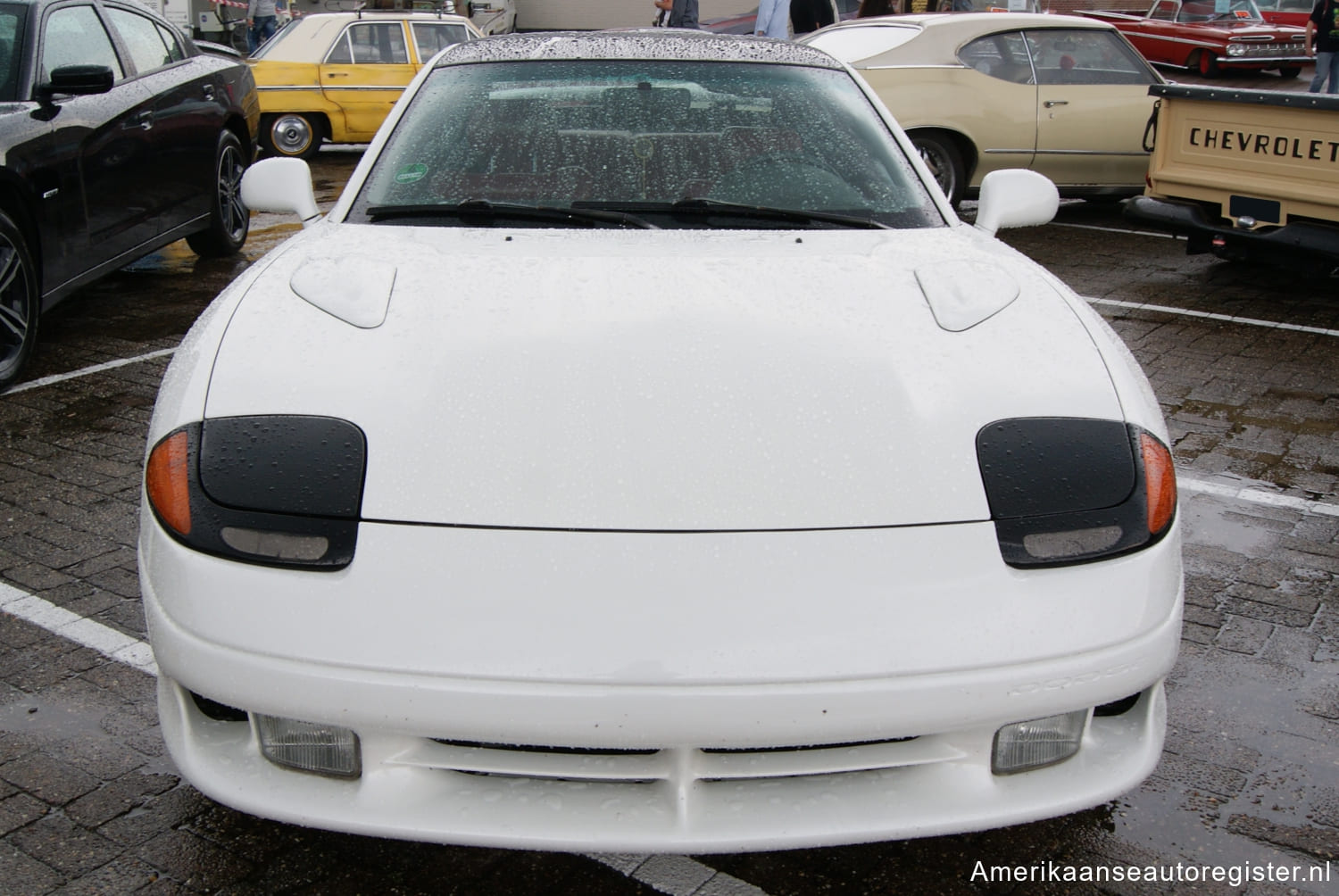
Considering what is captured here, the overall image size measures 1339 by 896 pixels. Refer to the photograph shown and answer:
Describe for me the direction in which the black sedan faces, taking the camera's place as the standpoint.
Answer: facing the viewer and to the left of the viewer

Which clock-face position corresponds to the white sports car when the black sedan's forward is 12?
The white sports car is roughly at 10 o'clock from the black sedan.

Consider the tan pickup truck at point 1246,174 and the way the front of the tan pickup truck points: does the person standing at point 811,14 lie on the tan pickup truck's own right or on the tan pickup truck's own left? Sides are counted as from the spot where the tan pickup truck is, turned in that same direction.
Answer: on the tan pickup truck's own left

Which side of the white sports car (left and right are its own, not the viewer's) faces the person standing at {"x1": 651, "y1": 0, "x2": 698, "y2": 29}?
back

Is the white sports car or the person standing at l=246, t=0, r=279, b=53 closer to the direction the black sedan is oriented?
the white sports car

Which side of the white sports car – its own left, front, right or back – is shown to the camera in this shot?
front

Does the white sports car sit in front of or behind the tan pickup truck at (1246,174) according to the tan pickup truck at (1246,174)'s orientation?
behind

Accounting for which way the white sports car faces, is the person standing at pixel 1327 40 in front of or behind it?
behind

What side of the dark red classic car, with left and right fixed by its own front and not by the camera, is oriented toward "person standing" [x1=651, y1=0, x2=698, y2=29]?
right

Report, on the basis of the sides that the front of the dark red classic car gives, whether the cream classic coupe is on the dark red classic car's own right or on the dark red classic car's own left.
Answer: on the dark red classic car's own right
